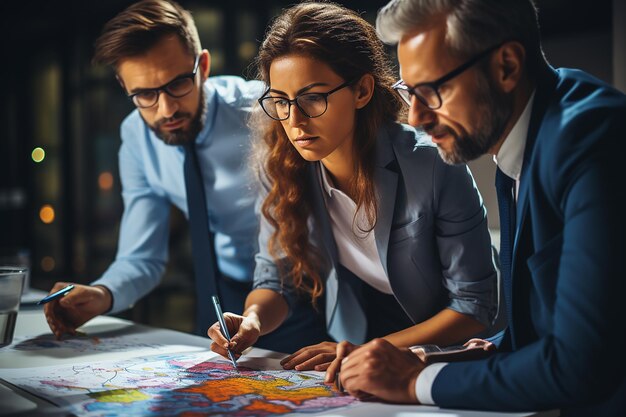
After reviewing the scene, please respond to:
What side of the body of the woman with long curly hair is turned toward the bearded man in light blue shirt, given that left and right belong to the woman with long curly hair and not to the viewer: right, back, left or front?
right

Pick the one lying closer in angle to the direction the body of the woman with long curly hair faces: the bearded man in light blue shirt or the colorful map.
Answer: the colorful map

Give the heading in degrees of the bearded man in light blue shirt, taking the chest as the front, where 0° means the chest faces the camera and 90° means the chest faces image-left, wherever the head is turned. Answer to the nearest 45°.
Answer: approximately 45°

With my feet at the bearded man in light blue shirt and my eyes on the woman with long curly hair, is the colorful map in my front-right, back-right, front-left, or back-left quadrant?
front-right

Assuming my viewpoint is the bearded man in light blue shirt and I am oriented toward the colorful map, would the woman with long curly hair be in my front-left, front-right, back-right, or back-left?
front-left

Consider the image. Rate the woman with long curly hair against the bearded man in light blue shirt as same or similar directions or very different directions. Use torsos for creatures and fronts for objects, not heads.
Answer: same or similar directions

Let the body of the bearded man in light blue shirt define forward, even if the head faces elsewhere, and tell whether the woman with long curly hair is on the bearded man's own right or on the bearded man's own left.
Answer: on the bearded man's own left

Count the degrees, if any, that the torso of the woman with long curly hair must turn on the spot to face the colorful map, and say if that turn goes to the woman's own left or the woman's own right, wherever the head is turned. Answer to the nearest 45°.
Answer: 0° — they already face it

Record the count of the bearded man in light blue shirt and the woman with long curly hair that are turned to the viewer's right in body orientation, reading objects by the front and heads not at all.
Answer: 0

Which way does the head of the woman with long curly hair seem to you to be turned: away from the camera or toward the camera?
toward the camera

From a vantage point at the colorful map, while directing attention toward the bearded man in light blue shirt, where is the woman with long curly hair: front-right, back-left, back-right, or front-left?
front-right

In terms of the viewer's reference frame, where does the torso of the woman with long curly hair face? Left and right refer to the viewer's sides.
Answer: facing the viewer and to the left of the viewer
